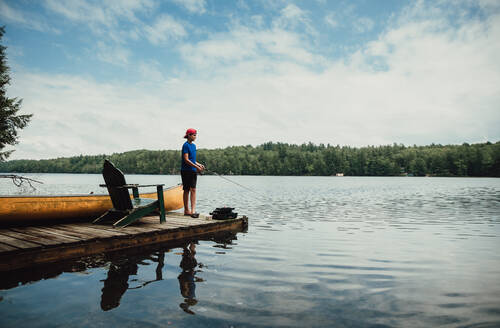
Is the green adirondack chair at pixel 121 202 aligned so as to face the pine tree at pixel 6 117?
no

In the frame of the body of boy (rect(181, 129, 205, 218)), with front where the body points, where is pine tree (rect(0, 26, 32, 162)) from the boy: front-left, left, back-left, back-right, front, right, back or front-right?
back-left

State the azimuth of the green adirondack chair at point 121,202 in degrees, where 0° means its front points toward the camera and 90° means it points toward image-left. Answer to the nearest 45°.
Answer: approximately 225°

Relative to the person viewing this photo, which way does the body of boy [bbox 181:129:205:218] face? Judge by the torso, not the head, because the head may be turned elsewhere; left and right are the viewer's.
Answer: facing to the right of the viewer
